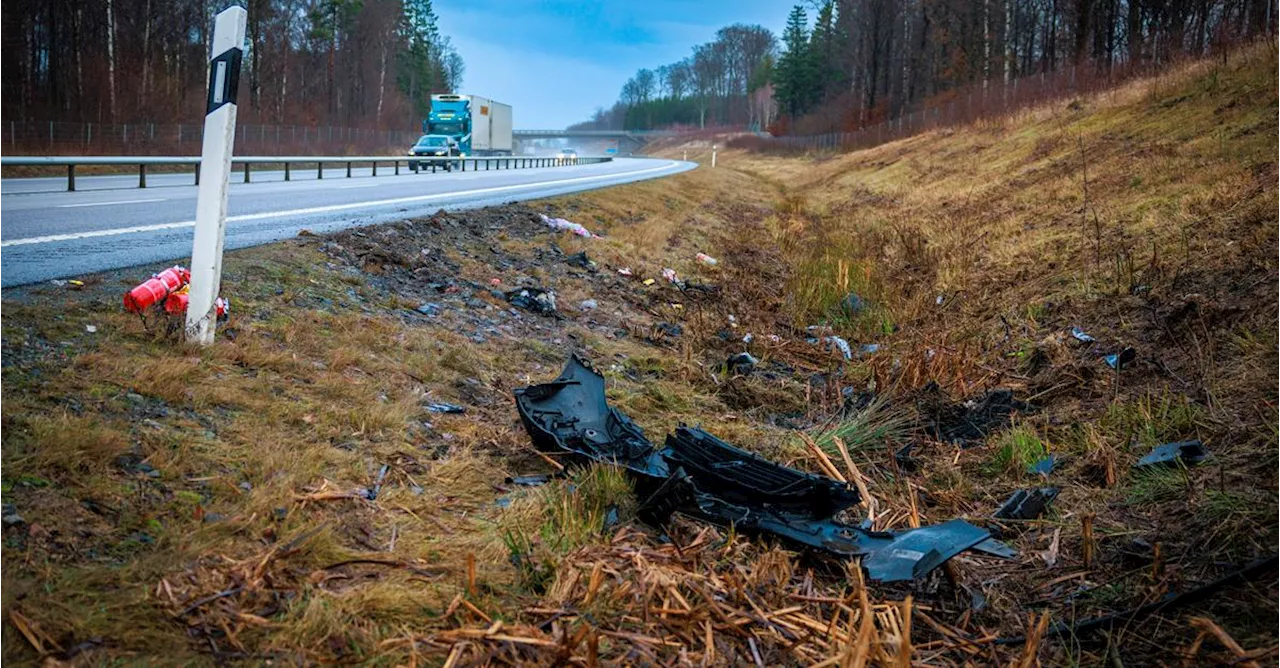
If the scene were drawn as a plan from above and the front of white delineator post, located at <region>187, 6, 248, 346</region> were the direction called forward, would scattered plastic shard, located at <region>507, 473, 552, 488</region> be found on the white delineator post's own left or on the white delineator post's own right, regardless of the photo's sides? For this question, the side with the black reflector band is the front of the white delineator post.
on the white delineator post's own left

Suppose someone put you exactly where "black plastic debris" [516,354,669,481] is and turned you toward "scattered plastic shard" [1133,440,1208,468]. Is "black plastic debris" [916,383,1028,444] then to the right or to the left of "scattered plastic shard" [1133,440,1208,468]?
left

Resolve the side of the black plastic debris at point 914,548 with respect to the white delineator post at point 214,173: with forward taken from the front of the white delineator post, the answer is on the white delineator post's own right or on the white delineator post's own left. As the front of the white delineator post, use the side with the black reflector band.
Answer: on the white delineator post's own left

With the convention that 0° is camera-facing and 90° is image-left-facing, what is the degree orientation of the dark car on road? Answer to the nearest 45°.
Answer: approximately 45°
